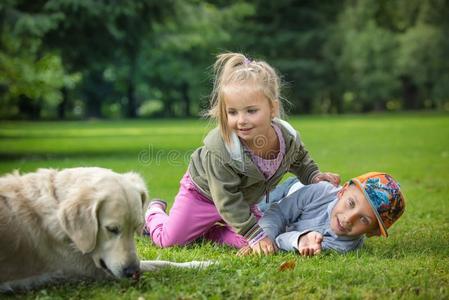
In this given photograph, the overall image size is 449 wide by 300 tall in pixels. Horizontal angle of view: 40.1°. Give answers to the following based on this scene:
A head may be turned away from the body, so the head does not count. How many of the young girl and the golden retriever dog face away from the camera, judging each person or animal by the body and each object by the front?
0

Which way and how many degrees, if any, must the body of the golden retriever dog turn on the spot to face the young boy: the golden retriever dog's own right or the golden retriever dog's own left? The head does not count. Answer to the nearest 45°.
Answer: approximately 45° to the golden retriever dog's own left

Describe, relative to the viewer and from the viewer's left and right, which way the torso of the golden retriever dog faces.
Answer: facing to the right of the viewer

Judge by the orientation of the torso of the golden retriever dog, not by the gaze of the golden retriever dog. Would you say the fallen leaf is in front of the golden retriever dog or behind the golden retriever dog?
in front

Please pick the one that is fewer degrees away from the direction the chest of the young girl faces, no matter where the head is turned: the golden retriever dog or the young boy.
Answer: the young boy

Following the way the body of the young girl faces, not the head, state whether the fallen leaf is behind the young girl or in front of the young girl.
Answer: in front
